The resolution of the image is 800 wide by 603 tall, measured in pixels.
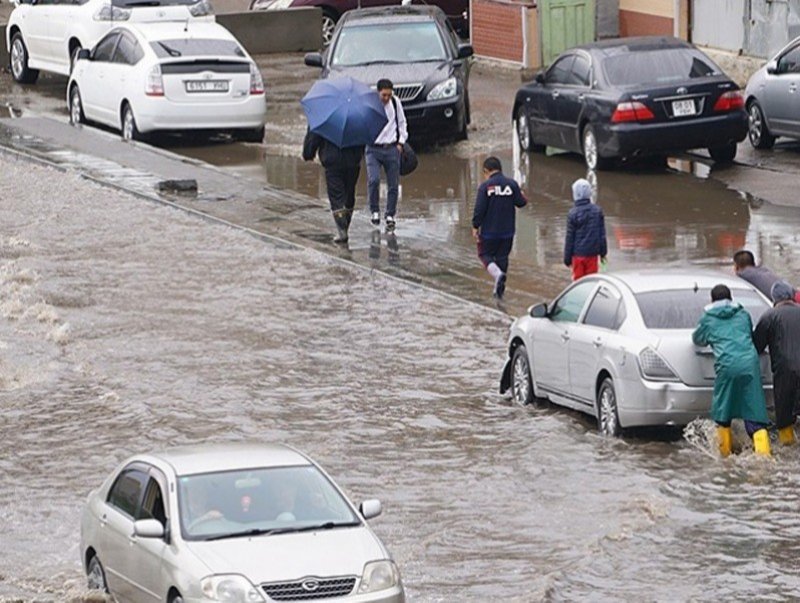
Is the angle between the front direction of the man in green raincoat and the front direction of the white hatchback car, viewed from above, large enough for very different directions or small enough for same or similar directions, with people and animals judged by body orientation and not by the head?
same or similar directions

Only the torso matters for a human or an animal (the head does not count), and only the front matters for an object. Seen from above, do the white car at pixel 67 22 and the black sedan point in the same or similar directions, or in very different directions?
same or similar directions

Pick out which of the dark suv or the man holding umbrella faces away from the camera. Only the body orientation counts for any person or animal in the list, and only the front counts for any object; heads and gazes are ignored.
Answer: the man holding umbrella

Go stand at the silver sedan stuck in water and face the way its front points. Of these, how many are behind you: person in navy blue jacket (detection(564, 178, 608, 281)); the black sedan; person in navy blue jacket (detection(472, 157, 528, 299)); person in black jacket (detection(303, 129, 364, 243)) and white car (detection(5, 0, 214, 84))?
0

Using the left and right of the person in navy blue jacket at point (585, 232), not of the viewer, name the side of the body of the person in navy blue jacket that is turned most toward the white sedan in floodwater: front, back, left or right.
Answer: back

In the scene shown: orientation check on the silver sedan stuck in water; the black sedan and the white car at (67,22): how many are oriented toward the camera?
0

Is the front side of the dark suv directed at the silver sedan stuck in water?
yes

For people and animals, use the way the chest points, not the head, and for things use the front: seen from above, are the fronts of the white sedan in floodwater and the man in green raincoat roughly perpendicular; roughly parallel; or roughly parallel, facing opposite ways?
roughly parallel, facing opposite ways

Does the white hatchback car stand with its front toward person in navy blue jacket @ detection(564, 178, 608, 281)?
no

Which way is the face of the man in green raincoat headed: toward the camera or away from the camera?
away from the camera

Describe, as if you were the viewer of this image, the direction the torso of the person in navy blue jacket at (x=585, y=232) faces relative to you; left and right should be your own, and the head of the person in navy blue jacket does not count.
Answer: facing away from the viewer

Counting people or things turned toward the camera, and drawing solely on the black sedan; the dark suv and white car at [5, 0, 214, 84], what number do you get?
1

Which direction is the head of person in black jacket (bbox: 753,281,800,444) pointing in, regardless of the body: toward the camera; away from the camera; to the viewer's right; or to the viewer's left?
away from the camera

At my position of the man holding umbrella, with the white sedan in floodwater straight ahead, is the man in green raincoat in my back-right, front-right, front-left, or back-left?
front-left

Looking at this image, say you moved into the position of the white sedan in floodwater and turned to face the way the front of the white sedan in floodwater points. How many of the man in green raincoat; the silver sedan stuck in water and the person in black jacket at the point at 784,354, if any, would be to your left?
3

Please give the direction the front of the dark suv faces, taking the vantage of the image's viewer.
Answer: facing the viewer

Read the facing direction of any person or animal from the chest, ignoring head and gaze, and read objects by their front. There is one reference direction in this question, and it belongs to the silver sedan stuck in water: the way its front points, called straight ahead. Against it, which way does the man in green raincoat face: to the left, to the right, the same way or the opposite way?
the same way

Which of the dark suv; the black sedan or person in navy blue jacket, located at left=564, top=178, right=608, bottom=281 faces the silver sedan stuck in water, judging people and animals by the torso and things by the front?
the dark suv
